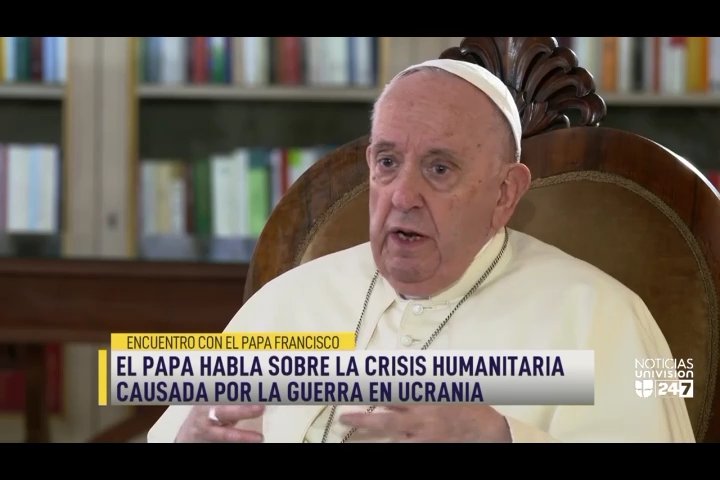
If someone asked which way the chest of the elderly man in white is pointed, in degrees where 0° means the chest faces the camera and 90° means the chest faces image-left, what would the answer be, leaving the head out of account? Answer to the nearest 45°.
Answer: approximately 45°

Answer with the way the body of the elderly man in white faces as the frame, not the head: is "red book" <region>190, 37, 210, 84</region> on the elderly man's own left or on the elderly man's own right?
on the elderly man's own right
